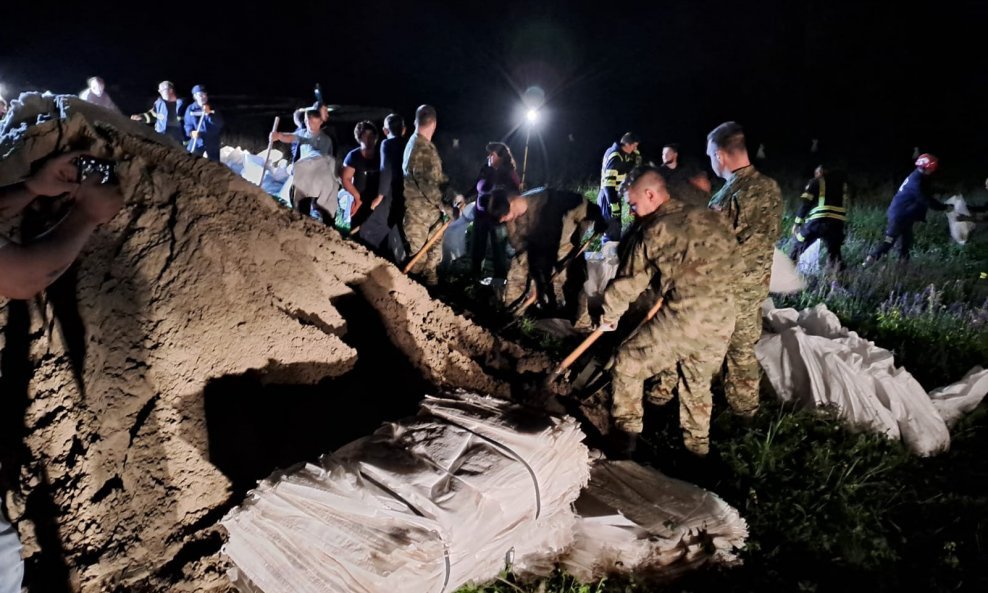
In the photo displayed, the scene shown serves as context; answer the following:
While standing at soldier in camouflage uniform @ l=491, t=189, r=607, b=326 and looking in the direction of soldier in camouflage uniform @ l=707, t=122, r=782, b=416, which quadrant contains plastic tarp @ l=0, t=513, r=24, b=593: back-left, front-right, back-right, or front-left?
front-right

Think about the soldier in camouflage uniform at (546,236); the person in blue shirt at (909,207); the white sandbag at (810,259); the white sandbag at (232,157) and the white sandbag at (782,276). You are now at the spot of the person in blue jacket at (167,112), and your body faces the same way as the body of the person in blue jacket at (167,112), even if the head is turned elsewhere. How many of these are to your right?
0

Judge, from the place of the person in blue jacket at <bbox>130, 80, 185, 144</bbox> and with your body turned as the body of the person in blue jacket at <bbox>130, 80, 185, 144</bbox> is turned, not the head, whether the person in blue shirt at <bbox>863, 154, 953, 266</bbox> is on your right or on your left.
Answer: on your left

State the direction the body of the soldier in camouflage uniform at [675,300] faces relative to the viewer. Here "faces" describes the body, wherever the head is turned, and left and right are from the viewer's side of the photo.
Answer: facing away from the viewer and to the left of the viewer

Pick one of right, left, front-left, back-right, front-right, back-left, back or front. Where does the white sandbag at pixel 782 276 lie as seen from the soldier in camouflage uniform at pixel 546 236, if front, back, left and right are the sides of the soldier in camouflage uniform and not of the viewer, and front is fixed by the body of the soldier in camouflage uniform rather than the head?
back

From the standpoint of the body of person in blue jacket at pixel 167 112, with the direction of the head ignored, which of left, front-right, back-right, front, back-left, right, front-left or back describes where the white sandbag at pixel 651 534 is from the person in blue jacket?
front

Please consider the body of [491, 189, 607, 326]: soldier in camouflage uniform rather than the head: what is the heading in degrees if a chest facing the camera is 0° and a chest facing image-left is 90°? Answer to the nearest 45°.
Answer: approximately 90°

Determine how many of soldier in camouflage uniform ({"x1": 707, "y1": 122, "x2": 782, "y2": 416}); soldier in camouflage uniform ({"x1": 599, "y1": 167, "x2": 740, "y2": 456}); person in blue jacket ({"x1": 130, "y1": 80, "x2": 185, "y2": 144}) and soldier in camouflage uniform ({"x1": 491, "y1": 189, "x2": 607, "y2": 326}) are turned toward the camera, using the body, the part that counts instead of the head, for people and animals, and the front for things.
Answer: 1

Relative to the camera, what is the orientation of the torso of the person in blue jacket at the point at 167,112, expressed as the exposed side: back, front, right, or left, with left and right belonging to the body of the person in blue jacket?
front

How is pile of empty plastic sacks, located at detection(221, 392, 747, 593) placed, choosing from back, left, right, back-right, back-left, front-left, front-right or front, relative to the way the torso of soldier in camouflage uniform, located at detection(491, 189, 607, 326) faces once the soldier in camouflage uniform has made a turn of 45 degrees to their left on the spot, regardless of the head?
front-left

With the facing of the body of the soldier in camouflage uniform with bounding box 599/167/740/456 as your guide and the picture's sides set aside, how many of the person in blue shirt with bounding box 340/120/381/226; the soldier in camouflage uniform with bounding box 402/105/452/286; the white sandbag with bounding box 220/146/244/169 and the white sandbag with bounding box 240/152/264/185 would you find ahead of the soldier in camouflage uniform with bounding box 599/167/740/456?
4
